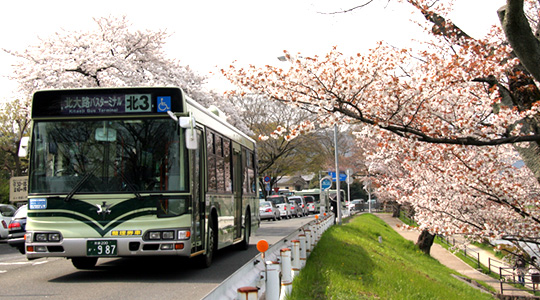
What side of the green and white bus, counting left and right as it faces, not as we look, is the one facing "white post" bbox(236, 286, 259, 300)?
front

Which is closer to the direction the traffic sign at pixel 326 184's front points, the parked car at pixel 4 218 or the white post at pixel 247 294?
the white post

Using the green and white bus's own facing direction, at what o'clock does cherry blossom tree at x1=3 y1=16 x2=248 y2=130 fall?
The cherry blossom tree is roughly at 6 o'clock from the green and white bus.

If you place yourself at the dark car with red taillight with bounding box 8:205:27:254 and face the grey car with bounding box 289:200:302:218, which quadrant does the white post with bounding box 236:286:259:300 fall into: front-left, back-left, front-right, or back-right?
back-right

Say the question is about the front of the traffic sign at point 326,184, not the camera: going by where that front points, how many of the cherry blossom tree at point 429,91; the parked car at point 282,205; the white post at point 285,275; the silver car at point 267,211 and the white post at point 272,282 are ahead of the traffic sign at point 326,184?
3

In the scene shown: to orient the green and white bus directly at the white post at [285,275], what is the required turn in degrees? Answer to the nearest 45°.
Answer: approximately 45° to its left

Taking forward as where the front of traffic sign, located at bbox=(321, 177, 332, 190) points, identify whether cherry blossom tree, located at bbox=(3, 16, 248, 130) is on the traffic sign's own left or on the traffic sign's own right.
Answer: on the traffic sign's own right

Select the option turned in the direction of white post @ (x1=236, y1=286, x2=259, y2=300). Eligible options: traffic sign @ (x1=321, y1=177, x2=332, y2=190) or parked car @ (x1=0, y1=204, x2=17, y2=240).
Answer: the traffic sign

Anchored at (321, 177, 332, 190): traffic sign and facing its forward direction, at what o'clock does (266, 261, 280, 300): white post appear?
The white post is roughly at 12 o'clock from the traffic sign.

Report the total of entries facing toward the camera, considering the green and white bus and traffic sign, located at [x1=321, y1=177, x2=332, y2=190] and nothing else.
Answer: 2
